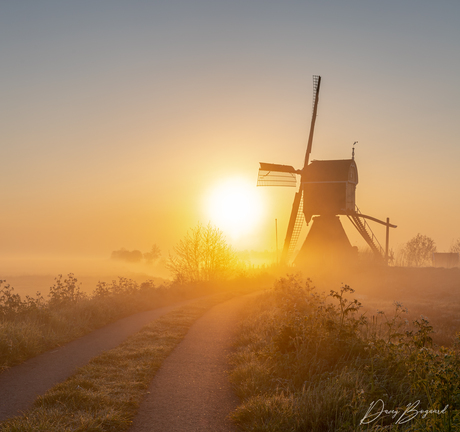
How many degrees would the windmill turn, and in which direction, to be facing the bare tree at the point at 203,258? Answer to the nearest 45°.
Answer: approximately 45° to its left

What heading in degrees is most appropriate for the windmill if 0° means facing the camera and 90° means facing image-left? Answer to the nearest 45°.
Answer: approximately 135°
